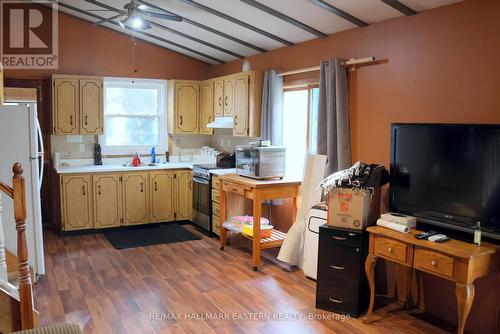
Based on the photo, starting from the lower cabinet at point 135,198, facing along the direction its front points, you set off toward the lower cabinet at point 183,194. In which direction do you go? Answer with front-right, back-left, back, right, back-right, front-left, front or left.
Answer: left

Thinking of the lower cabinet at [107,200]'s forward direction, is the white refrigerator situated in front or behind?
in front

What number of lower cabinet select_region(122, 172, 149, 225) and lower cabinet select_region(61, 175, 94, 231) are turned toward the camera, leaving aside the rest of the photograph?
2

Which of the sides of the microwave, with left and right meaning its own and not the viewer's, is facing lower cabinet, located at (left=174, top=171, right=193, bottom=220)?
right

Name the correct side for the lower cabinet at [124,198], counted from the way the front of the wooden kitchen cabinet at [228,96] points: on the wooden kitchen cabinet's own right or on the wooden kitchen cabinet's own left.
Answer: on the wooden kitchen cabinet's own right

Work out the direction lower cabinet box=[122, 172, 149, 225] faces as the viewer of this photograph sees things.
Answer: facing the viewer

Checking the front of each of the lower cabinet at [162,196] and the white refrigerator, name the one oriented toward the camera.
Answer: the lower cabinet

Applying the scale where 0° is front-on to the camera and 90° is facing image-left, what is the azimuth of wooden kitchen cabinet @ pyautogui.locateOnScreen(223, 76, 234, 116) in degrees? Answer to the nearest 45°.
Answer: approximately 45°

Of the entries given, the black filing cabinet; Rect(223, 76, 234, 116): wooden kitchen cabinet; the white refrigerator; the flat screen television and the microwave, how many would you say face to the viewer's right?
1

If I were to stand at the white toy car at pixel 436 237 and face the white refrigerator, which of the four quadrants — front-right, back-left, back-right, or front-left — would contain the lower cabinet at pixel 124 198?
front-right

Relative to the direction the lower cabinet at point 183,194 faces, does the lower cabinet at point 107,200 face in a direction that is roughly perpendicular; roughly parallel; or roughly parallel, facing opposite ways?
roughly parallel

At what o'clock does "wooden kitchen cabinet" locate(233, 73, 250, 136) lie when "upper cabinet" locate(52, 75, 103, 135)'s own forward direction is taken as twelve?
The wooden kitchen cabinet is roughly at 10 o'clock from the upper cabinet.

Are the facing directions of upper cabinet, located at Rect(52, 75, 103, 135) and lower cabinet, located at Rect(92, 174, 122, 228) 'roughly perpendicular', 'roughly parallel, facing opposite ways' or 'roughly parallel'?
roughly parallel

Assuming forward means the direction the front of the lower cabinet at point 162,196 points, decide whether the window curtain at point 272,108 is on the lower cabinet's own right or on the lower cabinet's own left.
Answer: on the lower cabinet's own left

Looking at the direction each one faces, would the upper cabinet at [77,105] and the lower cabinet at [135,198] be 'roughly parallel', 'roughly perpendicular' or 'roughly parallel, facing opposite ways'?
roughly parallel

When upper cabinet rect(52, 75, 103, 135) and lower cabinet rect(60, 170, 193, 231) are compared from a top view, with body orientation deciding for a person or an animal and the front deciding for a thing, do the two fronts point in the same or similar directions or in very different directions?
same or similar directions

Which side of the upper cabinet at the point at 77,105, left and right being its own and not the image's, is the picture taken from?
front
